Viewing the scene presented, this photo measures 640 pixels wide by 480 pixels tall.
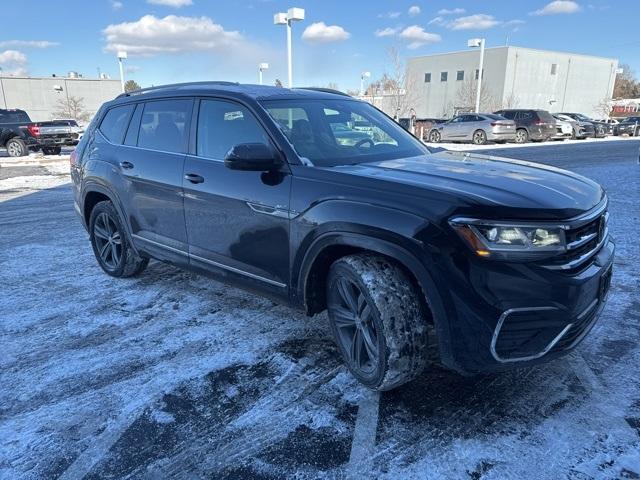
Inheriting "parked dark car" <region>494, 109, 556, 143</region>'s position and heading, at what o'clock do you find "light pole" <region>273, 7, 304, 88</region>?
The light pole is roughly at 9 o'clock from the parked dark car.

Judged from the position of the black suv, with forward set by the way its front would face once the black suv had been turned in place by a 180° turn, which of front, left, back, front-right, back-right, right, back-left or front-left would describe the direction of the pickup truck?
front

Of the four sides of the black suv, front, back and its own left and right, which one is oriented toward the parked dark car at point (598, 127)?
left

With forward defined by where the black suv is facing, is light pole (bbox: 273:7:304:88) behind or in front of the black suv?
behind

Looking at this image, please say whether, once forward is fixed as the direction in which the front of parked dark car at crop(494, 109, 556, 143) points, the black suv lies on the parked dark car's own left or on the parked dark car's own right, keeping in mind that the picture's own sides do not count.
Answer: on the parked dark car's own left

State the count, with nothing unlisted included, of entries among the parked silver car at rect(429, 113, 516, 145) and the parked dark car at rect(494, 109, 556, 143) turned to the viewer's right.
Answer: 0

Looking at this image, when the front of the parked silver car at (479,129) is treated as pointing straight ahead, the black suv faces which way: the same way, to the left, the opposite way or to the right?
the opposite way

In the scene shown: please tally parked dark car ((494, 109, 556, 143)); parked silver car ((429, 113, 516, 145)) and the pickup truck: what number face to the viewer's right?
0

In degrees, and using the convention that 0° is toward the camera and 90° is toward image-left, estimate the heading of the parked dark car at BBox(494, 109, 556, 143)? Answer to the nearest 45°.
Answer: approximately 135°

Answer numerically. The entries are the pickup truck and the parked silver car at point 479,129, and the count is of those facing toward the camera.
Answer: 0

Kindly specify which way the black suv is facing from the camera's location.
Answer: facing the viewer and to the right of the viewer

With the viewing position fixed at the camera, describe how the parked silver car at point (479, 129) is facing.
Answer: facing away from the viewer and to the left of the viewer

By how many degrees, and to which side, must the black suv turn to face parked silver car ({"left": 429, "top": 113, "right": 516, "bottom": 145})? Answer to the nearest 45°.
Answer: approximately 135° to its left

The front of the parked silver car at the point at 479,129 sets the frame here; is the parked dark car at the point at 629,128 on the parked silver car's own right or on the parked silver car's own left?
on the parked silver car's own right

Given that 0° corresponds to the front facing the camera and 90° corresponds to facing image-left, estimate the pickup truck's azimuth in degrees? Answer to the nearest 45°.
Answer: approximately 135°
